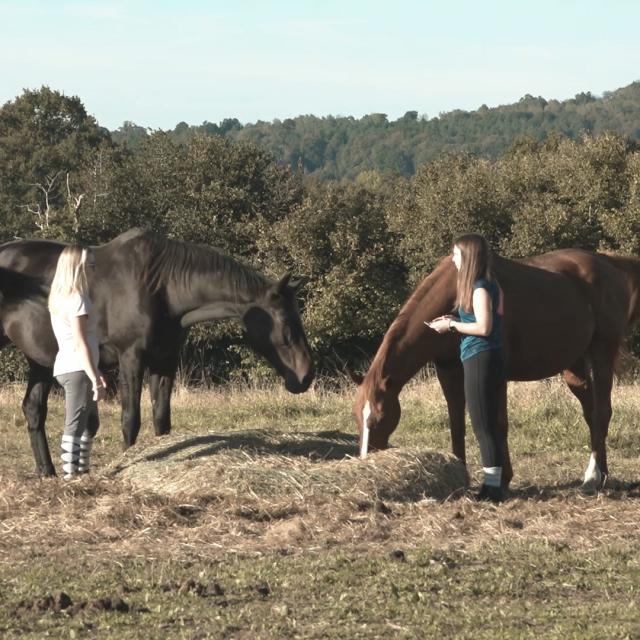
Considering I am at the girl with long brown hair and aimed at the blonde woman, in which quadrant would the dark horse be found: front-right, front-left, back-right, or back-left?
front-right

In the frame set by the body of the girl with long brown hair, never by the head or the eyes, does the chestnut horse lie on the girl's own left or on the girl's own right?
on the girl's own right

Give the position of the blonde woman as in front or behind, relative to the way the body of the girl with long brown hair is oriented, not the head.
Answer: in front

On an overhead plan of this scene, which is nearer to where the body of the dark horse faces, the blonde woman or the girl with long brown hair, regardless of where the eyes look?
the girl with long brown hair

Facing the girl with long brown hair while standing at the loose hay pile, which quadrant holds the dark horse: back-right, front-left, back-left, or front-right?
back-left

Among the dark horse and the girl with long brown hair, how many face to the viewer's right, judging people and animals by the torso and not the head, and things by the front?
1

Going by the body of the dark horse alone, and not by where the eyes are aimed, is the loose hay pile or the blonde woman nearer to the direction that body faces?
the loose hay pile

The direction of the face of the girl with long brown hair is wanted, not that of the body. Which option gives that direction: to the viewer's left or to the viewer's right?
to the viewer's left

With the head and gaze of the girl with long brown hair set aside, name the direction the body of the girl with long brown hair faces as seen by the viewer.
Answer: to the viewer's left

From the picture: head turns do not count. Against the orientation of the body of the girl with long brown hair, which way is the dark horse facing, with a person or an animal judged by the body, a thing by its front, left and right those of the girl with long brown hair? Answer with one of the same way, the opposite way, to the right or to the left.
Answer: the opposite way

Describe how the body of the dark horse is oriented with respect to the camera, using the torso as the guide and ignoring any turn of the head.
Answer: to the viewer's right

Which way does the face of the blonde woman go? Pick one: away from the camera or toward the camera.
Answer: away from the camera

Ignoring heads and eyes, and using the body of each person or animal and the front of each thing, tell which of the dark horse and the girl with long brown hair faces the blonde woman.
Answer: the girl with long brown hair

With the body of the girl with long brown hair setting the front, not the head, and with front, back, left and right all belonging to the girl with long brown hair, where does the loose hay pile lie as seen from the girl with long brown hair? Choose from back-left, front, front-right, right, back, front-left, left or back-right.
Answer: front
